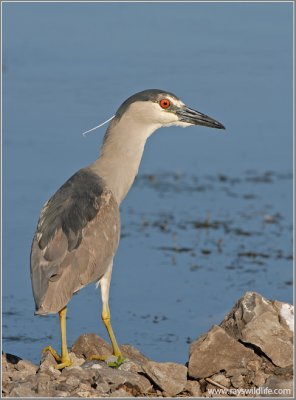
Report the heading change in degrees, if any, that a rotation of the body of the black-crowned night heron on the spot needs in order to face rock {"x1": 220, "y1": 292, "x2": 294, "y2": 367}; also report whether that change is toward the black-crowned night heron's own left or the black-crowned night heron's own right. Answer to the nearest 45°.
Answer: approximately 45° to the black-crowned night heron's own right

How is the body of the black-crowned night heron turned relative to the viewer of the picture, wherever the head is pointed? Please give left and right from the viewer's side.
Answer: facing away from the viewer and to the right of the viewer

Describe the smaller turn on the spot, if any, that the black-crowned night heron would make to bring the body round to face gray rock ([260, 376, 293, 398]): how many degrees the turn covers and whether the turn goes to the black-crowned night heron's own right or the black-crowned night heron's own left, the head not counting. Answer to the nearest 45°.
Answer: approximately 90° to the black-crowned night heron's own right
